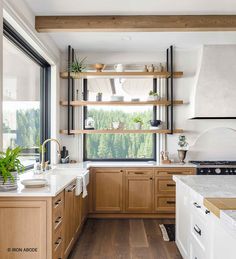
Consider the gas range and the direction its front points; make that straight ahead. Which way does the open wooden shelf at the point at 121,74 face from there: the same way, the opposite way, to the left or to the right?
the same way

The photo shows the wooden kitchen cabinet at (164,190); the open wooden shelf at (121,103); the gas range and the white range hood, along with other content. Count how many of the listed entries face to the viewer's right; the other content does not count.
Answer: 0

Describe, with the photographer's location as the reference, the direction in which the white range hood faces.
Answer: facing the viewer

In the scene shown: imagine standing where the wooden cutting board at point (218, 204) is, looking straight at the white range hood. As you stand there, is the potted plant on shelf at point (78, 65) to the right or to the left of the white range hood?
left

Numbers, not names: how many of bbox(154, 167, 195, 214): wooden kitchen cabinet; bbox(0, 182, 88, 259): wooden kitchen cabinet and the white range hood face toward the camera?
2

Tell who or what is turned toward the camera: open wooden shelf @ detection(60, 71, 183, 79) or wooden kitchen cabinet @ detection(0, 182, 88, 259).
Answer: the open wooden shelf

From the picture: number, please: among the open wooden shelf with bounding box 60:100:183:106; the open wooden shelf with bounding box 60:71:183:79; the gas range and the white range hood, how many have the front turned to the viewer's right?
0

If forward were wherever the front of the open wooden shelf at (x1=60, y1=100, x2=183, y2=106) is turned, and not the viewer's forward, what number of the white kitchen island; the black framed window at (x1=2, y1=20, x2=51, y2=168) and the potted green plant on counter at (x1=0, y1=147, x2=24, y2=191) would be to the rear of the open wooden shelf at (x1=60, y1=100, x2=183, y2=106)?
0

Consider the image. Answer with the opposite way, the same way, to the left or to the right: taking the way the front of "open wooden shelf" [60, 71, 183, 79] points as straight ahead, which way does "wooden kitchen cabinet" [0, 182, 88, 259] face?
to the left

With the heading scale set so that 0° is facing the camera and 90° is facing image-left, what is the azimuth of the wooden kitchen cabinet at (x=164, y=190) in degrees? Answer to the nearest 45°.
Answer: approximately 0°

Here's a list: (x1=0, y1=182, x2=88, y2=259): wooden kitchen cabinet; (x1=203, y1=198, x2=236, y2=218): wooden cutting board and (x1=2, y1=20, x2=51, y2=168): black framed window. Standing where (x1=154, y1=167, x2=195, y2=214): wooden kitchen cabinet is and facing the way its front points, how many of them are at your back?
0

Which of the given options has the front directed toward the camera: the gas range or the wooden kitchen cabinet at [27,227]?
the gas range

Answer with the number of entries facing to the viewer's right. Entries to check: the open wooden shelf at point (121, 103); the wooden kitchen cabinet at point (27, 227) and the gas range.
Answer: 1

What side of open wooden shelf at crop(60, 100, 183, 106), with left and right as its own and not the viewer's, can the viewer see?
front

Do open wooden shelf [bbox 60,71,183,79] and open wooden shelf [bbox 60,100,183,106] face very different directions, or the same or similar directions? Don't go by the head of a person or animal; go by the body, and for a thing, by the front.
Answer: same or similar directions
